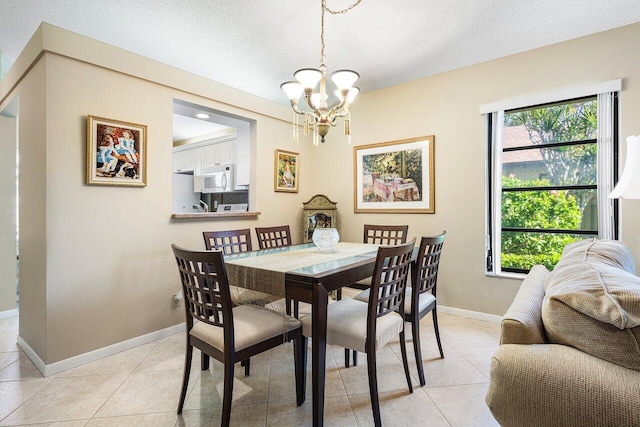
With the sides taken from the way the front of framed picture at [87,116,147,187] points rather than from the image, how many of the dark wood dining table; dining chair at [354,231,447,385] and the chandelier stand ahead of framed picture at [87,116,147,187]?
3

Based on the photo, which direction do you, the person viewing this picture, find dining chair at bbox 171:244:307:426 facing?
facing away from the viewer and to the right of the viewer

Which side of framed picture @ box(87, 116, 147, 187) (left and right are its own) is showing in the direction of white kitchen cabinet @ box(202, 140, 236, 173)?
left

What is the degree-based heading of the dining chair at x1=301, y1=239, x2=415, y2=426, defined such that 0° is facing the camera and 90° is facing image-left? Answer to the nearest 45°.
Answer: approximately 135°

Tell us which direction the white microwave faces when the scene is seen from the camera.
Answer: facing the viewer and to the left of the viewer

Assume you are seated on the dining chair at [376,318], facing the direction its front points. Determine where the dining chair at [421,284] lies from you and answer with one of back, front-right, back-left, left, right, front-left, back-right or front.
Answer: right

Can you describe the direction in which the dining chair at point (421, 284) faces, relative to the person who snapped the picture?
facing away from the viewer and to the left of the viewer

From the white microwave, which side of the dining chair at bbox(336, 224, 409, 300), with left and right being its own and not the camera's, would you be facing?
right
